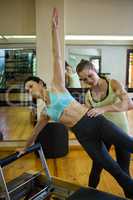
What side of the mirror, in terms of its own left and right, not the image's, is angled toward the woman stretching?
front

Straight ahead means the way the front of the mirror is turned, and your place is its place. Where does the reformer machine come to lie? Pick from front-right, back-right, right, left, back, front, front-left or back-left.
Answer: front

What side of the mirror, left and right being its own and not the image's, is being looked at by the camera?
front
